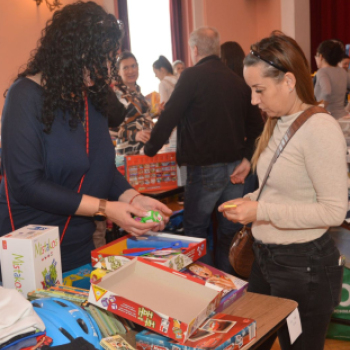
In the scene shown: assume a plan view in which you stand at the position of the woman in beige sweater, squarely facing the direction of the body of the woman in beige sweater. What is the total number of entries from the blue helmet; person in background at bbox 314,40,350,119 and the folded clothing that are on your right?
1

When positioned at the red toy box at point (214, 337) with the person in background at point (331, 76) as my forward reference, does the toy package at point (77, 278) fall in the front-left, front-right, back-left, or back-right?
front-left

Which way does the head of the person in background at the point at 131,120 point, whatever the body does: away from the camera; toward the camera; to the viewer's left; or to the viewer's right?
toward the camera

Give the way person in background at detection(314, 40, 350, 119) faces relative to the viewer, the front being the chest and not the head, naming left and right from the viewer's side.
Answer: facing away from the viewer and to the left of the viewer

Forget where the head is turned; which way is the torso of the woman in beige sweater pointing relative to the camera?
to the viewer's left

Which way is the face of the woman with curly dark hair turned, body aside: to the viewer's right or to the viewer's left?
to the viewer's right

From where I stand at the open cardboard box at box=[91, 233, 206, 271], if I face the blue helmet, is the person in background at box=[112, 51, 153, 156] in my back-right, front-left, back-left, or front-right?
back-right

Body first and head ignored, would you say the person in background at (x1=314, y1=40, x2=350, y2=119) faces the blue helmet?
no

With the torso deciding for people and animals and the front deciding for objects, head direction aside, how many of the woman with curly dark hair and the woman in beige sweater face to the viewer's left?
1

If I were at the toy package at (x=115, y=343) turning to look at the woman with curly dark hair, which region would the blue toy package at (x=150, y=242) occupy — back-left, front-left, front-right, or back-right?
front-right
